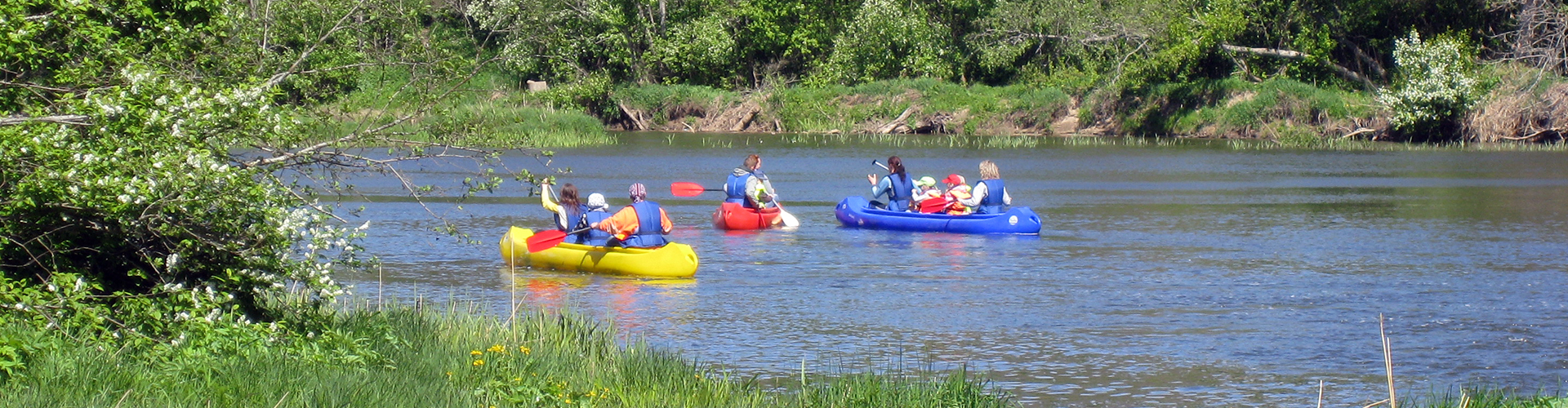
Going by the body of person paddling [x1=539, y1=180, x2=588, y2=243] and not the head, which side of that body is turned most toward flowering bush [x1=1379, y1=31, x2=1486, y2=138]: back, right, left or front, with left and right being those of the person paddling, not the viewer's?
right

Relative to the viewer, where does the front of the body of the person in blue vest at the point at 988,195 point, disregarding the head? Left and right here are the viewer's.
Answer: facing away from the viewer and to the left of the viewer

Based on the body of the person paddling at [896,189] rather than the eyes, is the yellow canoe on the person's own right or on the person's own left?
on the person's own left

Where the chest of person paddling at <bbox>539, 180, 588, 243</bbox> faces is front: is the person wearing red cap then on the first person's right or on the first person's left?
on the first person's right

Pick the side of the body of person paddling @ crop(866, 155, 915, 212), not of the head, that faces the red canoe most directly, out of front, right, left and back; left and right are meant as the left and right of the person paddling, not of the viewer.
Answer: left

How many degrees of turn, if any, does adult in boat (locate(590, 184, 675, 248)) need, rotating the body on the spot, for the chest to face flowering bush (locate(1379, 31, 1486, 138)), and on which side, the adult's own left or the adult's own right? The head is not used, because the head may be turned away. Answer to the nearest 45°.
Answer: approximately 90° to the adult's own right

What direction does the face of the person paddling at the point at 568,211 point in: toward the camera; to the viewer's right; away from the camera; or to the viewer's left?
away from the camera

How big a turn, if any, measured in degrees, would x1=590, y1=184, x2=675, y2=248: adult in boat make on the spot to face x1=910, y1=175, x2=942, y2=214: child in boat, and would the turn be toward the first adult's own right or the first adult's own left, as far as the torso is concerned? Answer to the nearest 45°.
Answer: approximately 90° to the first adult's own right

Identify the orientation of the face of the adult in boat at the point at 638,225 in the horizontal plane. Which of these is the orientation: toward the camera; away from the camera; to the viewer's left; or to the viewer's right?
away from the camera
